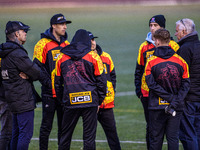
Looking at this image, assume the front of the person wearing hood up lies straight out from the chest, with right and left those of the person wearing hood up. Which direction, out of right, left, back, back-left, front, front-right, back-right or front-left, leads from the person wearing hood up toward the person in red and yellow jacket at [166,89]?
right

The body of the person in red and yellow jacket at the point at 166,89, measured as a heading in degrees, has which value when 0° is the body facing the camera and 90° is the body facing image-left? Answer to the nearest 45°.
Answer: approximately 180°

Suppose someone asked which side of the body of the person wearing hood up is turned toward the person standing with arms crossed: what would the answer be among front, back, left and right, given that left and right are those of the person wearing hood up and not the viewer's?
left

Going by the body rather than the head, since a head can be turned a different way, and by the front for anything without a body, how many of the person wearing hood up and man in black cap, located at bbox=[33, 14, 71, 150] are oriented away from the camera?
1

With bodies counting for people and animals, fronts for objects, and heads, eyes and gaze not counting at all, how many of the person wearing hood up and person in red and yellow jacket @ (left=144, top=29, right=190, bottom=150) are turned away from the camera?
2

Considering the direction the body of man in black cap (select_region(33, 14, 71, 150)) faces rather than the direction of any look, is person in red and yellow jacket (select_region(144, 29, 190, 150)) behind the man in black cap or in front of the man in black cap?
in front

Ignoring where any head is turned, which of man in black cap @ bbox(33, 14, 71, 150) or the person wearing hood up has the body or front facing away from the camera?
the person wearing hood up

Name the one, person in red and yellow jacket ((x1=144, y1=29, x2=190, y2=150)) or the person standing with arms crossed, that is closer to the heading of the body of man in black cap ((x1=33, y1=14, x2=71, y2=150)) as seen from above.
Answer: the person in red and yellow jacket

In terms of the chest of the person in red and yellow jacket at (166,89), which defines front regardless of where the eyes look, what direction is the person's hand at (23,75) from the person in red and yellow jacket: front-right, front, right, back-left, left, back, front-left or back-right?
left

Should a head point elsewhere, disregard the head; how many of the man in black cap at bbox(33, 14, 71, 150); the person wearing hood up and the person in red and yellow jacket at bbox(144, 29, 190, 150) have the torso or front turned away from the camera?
2

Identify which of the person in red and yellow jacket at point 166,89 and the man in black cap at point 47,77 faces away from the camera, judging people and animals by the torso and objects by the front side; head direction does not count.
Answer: the person in red and yellow jacket

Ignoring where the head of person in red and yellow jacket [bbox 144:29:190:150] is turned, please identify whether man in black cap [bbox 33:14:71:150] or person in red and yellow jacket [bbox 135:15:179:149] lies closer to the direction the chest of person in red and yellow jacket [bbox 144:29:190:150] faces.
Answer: the person in red and yellow jacket

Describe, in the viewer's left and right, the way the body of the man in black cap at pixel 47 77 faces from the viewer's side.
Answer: facing the viewer and to the right of the viewer

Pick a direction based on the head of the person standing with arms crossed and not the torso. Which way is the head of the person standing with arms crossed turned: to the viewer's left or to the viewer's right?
to the viewer's right

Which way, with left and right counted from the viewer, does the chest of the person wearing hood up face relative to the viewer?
facing away from the viewer
